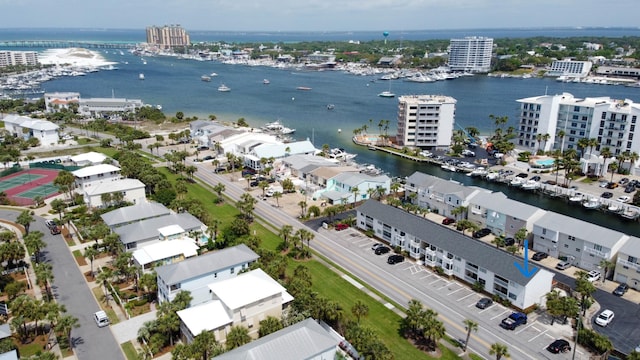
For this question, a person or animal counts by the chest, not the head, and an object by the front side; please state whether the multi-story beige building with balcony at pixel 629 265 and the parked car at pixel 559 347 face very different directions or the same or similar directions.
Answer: very different directions

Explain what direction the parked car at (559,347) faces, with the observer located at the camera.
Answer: facing away from the viewer and to the right of the viewer

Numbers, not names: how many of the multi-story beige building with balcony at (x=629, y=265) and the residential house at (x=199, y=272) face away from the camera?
0

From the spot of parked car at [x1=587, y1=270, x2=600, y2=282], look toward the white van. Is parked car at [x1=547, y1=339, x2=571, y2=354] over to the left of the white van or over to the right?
left

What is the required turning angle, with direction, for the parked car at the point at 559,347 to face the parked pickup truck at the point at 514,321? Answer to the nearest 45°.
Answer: approximately 90° to its left

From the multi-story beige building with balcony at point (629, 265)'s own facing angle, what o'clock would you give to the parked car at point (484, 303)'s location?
The parked car is roughly at 12 o'clock from the multi-story beige building with balcony.

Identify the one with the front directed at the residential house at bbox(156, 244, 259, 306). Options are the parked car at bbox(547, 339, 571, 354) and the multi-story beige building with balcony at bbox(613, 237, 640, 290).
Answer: the multi-story beige building with balcony

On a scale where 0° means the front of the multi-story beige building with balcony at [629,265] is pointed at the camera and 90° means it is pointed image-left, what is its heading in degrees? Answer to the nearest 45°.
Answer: approximately 45°

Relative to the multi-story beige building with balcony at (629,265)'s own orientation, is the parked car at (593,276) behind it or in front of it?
in front

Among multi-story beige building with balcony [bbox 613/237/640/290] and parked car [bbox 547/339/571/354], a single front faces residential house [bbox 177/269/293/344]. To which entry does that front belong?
the multi-story beige building with balcony

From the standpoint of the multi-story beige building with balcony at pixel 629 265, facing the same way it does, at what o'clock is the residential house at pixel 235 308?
The residential house is roughly at 12 o'clock from the multi-story beige building with balcony.

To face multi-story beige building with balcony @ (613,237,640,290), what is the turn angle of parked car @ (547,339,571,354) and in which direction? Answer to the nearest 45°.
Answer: approximately 45° to its left
